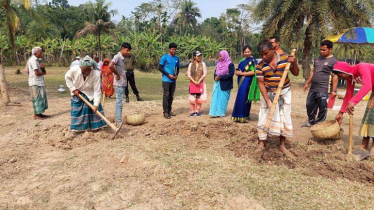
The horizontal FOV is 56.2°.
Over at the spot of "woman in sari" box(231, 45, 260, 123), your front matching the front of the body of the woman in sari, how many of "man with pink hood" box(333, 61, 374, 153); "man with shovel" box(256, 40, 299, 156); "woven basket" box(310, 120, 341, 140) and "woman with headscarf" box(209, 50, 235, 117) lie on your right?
1

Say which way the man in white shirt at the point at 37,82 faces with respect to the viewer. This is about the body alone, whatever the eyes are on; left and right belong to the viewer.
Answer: facing to the right of the viewer

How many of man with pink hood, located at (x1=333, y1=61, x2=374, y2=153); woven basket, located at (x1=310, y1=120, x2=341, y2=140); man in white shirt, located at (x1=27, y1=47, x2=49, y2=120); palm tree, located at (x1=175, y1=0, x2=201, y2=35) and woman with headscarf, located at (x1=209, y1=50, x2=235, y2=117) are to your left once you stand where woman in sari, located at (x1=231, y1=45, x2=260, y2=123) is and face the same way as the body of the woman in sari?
2

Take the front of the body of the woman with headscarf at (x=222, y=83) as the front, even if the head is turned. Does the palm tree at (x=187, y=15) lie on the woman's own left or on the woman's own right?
on the woman's own right

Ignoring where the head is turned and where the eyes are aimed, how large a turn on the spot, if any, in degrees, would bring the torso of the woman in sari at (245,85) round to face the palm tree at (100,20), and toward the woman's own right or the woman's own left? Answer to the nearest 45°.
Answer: approximately 90° to the woman's own right

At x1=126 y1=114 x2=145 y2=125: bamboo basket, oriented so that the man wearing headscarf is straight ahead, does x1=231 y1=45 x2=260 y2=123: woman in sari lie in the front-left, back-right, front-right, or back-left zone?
back-left

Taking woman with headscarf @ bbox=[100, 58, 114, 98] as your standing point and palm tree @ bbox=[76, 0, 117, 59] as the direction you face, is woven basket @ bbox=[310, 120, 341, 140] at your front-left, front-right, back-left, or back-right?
back-right

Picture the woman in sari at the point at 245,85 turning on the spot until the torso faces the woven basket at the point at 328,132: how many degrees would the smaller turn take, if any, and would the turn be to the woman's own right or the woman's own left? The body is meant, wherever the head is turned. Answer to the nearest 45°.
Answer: approximately 90° to the woman's own left
